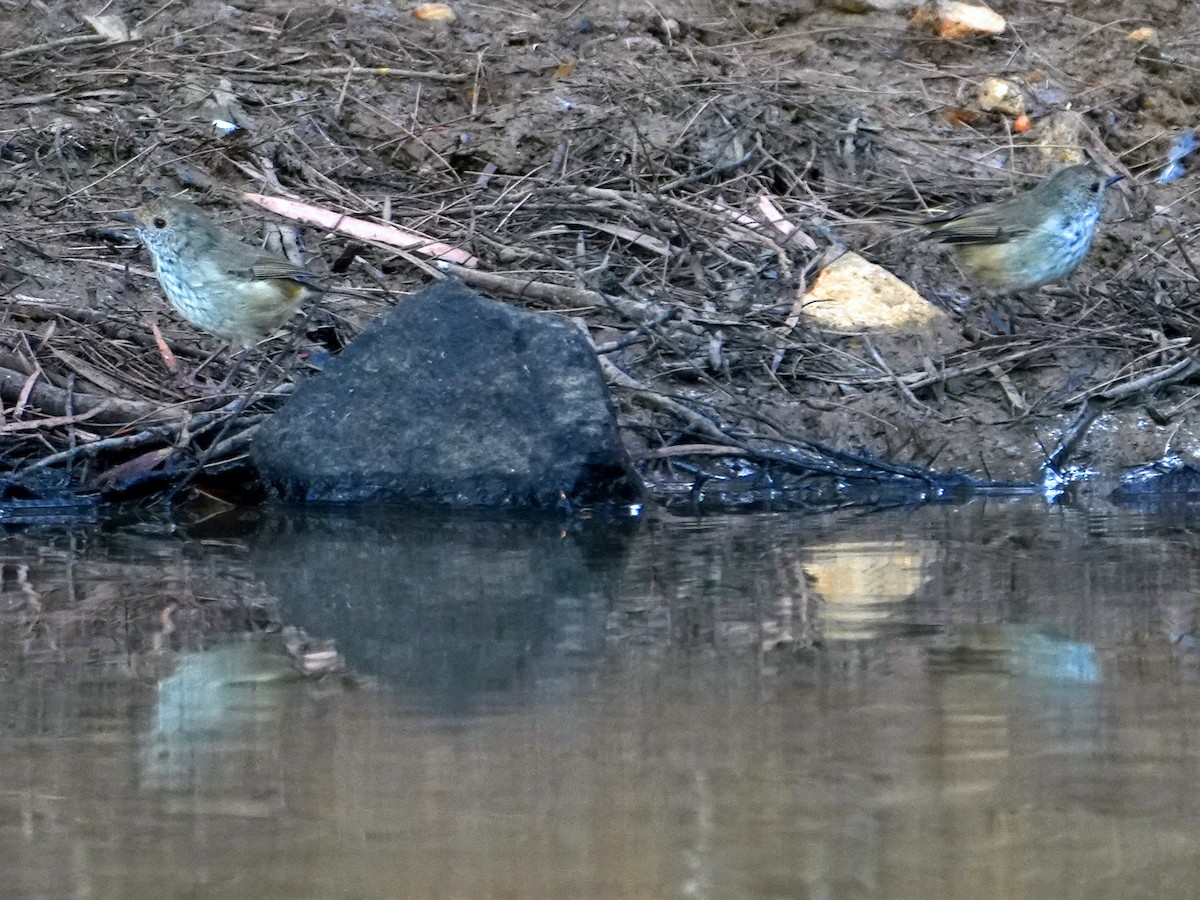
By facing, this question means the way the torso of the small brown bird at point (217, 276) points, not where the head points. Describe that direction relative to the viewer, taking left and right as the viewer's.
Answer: facing to the left of the viewer

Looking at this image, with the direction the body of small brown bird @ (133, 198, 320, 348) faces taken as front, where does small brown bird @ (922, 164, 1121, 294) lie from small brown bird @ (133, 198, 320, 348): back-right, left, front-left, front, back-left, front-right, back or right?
back

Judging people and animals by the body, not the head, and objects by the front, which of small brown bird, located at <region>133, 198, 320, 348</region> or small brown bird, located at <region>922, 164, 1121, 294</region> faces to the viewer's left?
small brown bird, located at <region>133, 198, 320, 348</region>

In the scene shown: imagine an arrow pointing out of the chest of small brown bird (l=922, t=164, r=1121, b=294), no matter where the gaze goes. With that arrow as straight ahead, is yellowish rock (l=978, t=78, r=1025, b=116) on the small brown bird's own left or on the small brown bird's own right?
on the small brown bird's own left

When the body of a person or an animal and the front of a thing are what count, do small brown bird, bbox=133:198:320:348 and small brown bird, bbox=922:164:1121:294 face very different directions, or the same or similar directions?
very different directions

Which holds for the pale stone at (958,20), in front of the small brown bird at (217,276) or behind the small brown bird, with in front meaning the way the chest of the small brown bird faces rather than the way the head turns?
behind

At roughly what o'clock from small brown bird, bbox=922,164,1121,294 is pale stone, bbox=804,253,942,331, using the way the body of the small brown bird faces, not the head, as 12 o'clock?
The pale stone is roughly at 6 o'clock from the small brown bird.

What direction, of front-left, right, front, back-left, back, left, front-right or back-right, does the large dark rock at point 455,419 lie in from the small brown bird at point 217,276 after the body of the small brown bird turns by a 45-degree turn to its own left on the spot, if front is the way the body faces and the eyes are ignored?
left

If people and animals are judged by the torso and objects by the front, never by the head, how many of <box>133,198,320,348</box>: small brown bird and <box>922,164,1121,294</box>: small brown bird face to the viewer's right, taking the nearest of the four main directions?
1

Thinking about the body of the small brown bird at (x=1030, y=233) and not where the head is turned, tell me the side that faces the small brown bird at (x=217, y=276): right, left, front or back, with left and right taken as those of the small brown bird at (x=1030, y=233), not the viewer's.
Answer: back

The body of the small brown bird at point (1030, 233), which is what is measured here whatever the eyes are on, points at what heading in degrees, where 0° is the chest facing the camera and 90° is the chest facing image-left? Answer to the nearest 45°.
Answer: approximately 270°

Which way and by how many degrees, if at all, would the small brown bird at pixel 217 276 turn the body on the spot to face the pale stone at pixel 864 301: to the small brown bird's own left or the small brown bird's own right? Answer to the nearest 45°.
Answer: approximately 180°
